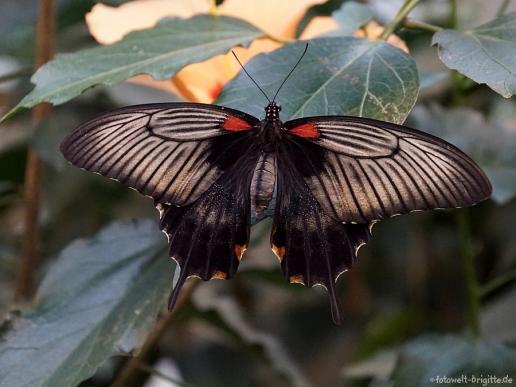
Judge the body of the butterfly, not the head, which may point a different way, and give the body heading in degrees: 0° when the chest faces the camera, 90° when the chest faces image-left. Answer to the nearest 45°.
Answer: approximately 180°

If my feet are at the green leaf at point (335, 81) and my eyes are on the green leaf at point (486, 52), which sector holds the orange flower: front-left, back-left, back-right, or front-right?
back-left

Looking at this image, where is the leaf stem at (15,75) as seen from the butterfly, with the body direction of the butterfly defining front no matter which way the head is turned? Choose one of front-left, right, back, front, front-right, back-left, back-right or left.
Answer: front-left

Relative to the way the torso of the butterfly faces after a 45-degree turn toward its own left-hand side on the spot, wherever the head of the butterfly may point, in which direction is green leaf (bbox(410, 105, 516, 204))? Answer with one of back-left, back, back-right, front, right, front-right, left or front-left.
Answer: right
